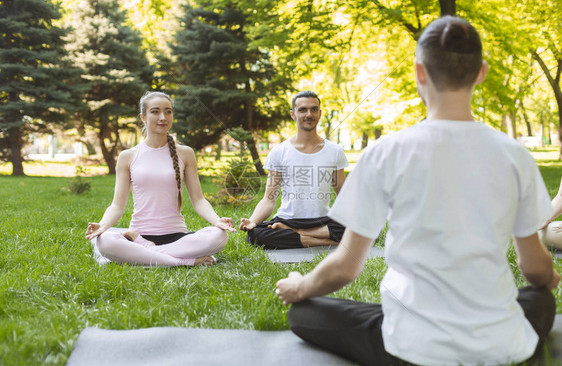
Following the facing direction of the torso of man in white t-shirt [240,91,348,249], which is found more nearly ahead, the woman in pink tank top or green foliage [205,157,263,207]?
the woman in pink tank top

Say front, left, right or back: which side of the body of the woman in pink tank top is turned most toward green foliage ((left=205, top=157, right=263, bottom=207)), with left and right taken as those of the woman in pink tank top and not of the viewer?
back

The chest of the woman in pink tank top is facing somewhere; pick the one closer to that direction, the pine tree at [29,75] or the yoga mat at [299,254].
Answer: the yoga mat

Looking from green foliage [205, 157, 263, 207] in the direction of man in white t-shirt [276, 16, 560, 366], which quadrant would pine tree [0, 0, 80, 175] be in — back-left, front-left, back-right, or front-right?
back-right

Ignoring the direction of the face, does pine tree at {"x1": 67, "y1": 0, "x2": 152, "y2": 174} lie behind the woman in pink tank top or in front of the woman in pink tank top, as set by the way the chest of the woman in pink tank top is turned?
behind

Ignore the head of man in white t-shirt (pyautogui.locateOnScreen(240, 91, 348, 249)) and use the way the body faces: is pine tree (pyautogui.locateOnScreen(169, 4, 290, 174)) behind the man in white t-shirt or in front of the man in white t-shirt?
behind

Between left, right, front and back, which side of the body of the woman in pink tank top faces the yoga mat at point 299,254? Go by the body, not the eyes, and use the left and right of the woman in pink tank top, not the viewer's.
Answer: left

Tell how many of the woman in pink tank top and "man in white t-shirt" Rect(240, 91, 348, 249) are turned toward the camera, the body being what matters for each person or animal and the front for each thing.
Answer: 2

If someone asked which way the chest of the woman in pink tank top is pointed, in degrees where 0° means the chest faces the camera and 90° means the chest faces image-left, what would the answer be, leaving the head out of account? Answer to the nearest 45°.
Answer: approximately 0°

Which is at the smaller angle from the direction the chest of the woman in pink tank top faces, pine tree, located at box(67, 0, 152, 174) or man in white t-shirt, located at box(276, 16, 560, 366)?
the man in white t-shirt

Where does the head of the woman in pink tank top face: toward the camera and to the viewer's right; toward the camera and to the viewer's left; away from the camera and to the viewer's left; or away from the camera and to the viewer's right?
toward the camera and to the viewer's right

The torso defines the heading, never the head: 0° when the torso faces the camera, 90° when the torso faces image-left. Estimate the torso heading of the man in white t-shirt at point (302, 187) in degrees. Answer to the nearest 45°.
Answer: approximately 0°
